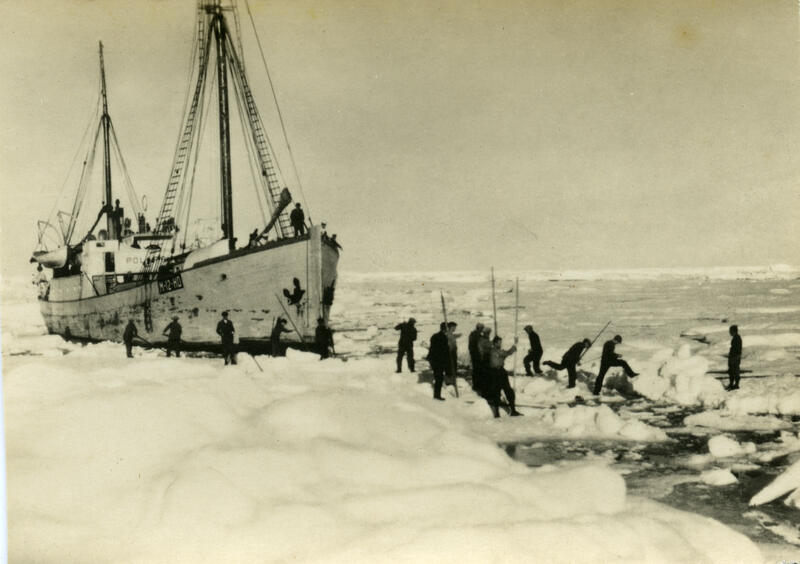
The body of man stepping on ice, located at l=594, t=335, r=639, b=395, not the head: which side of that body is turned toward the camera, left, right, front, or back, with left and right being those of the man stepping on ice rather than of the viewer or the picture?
right

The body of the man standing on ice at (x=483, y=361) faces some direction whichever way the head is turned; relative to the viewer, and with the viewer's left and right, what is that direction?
facing to the right of the viewer

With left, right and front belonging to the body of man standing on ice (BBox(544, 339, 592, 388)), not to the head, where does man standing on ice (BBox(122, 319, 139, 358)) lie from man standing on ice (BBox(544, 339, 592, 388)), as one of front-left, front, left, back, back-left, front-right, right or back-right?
back
